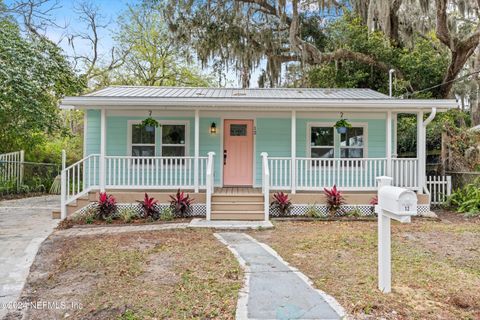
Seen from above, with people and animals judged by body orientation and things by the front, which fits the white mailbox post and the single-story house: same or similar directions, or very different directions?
same or similar directions

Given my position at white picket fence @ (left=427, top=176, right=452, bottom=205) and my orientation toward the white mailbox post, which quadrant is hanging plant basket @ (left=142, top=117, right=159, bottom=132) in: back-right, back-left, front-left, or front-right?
front-right

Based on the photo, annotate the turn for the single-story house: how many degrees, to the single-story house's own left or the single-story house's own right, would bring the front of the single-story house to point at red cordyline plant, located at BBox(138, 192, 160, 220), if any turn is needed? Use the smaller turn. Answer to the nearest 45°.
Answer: approximately 45° to the single-story house's own right

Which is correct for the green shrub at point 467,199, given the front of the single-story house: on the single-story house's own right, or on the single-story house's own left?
on the single-story house's own left

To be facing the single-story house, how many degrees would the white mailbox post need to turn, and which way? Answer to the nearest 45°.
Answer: approximately 180°

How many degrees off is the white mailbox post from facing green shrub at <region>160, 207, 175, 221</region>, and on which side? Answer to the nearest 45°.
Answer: approximately 180°

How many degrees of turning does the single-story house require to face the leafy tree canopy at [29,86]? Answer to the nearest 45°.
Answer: approximately 90° to its right

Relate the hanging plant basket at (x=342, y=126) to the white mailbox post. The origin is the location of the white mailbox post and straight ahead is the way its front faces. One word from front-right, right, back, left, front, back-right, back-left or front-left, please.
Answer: back-left

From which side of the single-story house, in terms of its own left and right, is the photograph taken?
front

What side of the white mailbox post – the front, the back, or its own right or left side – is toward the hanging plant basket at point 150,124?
back

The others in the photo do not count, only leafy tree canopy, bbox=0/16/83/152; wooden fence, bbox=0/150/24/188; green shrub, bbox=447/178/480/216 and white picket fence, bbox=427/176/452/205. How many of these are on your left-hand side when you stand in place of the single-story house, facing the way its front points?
2

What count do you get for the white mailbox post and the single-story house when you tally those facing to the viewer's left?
0

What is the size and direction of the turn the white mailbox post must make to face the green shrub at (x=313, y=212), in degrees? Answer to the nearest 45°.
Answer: approximately 135° to its left
